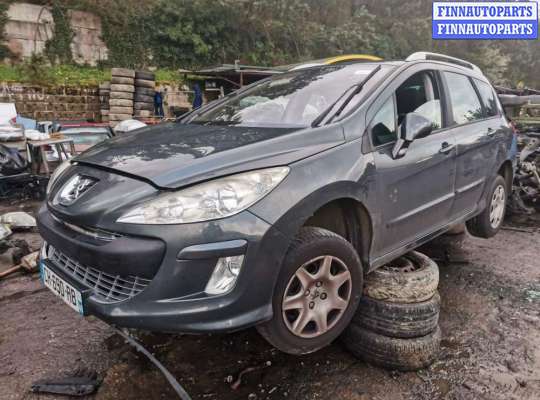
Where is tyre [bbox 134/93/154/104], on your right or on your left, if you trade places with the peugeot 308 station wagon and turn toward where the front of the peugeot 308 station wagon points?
on your right

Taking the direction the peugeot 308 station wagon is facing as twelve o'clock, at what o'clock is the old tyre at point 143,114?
The old tyre is roughly at 4 o'clock from the peugeot 308 station wagon.

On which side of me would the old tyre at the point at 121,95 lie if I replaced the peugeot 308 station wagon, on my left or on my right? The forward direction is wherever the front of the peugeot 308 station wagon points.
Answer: on my right

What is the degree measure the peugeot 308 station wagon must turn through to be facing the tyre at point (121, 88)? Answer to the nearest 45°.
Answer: approximately 135° to its right

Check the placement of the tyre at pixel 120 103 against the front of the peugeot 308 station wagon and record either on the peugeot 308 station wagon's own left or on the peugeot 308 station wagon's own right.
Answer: on the peugeot 308 station wagon's own right

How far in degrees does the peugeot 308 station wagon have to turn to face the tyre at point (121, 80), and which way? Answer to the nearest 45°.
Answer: approximately 135° to its right

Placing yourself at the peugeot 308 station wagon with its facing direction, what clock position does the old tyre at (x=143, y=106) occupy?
The old tyre is roughly at 4 o'clock from the peugeot 308 station wagon.

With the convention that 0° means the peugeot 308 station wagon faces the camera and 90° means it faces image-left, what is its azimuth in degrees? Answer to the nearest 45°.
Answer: approximately 45°
